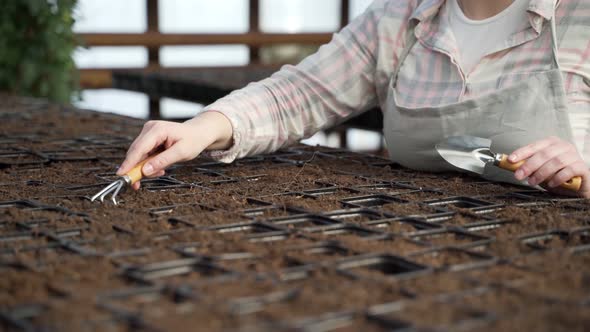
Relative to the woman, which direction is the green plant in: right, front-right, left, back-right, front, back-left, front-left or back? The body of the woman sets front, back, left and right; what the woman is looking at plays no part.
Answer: back-right

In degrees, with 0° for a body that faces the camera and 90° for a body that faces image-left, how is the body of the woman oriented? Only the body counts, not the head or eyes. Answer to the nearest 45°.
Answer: approximately 0°
